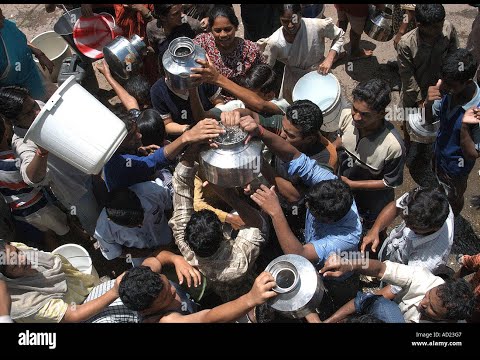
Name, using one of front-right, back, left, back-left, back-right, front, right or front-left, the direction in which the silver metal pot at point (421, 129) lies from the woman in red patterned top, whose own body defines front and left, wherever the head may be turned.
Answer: left

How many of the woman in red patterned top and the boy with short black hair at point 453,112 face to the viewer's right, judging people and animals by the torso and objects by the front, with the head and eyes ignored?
0

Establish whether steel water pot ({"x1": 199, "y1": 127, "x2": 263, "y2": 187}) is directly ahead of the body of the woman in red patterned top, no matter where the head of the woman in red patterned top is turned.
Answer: yes

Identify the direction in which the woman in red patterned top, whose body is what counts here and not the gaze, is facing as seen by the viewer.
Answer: toward the camera

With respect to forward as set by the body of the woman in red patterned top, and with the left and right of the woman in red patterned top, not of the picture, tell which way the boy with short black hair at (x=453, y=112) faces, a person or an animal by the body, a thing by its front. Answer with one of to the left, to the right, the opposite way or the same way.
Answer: to the right

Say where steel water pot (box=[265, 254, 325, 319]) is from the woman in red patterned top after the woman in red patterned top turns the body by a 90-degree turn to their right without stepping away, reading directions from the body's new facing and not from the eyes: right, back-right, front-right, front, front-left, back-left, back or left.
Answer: left

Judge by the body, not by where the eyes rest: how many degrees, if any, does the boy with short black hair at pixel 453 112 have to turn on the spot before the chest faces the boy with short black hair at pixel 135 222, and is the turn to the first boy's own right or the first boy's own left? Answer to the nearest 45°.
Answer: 0° — they already face them

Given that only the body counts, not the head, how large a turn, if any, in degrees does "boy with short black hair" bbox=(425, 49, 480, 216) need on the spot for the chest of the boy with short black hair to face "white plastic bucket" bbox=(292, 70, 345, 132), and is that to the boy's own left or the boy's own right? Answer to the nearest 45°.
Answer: approximately 45° to the boy's own right

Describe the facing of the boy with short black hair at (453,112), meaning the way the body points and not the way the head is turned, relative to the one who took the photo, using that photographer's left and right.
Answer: facing the viewer and to the left of the viewer

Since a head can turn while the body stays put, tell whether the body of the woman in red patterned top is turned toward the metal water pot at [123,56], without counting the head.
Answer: no

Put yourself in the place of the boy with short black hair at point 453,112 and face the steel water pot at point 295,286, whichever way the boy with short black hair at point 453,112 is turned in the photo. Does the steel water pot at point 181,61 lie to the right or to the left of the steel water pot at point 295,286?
right

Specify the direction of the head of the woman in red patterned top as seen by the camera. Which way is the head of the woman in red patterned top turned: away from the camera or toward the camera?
toward the camera
